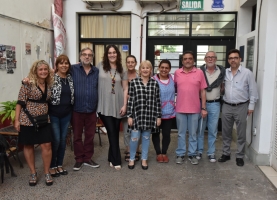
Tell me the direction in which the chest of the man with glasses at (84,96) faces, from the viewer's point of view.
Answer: toward the camera

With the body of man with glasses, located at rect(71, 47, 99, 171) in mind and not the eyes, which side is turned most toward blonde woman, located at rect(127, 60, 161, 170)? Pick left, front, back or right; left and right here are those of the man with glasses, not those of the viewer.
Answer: left

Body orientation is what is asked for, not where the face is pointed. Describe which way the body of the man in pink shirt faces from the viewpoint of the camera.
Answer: toward the camera

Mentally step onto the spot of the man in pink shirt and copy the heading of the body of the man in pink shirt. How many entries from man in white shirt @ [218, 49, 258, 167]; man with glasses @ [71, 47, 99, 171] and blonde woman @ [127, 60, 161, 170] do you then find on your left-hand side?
1

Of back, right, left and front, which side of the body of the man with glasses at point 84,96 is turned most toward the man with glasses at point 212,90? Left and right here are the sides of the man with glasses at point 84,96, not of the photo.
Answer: left

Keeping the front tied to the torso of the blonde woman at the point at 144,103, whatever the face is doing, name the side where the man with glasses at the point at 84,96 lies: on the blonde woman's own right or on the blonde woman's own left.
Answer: on the blonde woman's own right

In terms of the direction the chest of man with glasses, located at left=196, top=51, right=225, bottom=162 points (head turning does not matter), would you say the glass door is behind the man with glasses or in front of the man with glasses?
behind

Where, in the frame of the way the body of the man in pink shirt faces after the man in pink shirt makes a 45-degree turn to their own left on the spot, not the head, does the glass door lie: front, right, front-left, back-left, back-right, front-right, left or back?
back-left

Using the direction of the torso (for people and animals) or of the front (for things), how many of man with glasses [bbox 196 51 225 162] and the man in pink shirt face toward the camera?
2
